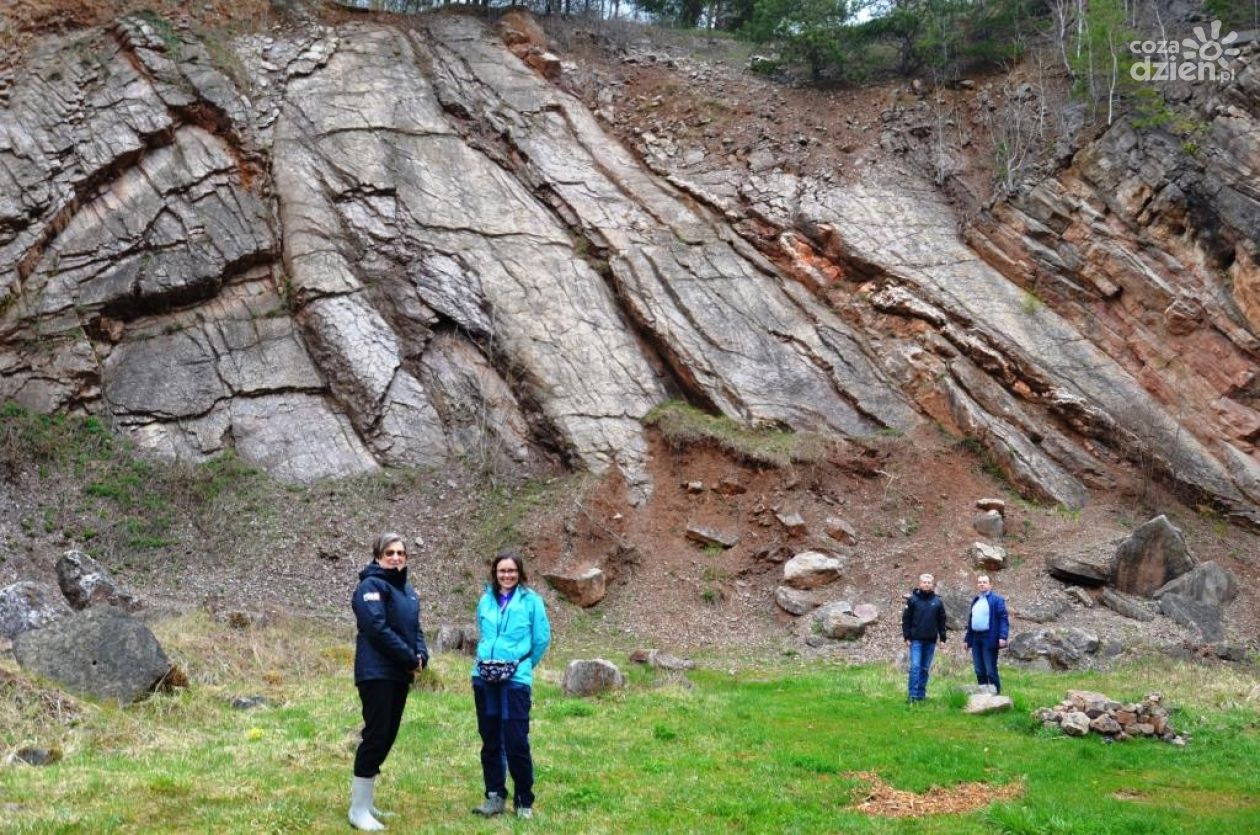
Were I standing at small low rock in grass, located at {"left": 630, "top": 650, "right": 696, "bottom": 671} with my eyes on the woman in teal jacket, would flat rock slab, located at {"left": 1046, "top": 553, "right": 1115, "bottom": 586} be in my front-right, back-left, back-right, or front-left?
back-left

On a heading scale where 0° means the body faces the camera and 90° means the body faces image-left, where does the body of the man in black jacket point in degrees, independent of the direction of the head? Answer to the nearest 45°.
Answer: approximately 0°

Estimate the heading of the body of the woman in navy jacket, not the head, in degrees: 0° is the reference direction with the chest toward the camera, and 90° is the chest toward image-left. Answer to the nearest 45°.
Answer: approximately 315°

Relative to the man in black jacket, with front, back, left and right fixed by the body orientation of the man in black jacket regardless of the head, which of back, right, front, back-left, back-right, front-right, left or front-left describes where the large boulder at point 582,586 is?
back-right

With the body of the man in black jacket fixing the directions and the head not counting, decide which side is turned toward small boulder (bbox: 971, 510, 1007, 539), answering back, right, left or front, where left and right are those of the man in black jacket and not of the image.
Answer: back
